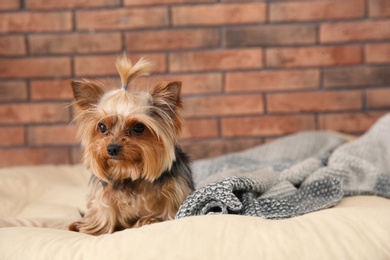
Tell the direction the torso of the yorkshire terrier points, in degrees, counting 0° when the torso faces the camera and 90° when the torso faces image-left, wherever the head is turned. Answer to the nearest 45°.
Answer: approximately 45°
